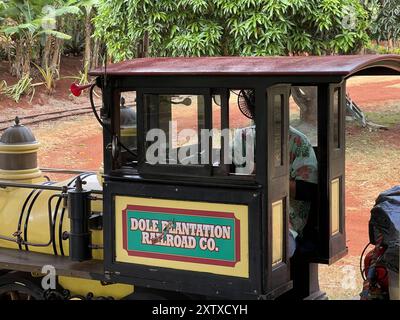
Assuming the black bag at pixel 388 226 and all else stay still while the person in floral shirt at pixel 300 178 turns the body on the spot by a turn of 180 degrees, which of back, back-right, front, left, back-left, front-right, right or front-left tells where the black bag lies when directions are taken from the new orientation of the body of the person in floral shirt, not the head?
front

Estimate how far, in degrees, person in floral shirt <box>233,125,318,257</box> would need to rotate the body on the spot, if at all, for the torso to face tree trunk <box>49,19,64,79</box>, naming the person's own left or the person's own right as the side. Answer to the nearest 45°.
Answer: approximately 45° to the person's own right

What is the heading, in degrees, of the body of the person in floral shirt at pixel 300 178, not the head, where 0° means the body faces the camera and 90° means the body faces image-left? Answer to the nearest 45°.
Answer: approximately 90°

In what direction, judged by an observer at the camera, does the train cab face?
facing away from the viewer and to the left of the viewer

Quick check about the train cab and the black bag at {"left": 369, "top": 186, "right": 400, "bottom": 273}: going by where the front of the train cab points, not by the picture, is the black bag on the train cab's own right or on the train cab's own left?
on the train cab's own right

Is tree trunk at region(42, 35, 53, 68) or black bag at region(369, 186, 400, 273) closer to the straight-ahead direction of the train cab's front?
the tree trunk
